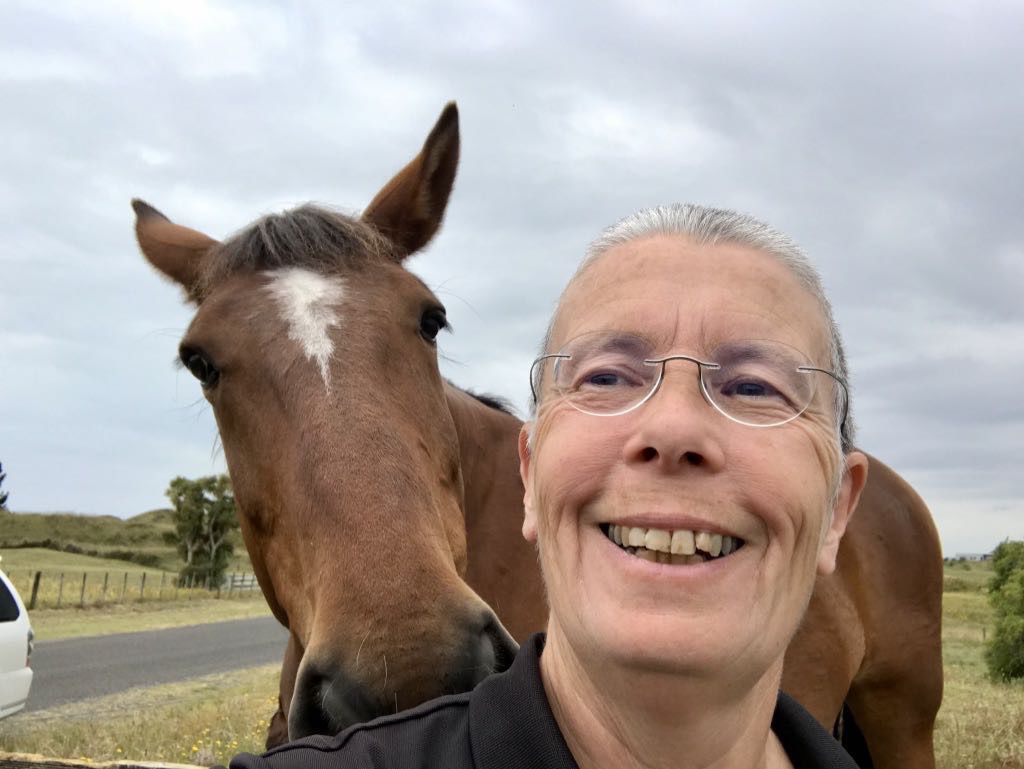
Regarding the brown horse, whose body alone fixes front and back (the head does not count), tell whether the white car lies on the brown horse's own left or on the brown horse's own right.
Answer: on the brown horse's own right

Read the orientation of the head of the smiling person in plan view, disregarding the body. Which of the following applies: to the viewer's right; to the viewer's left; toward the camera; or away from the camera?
toward the camera

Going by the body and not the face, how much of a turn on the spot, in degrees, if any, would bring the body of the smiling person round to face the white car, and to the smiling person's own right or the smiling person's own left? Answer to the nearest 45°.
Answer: approximately 135° to the smiling person's own right

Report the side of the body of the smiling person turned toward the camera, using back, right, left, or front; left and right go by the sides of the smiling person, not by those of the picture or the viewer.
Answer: front

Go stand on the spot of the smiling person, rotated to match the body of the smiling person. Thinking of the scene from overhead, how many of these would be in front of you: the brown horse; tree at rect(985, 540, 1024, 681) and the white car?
0

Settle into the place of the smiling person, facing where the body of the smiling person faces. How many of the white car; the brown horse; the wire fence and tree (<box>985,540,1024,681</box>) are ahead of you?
0

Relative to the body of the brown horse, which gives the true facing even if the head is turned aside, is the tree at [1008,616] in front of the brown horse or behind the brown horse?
behind
